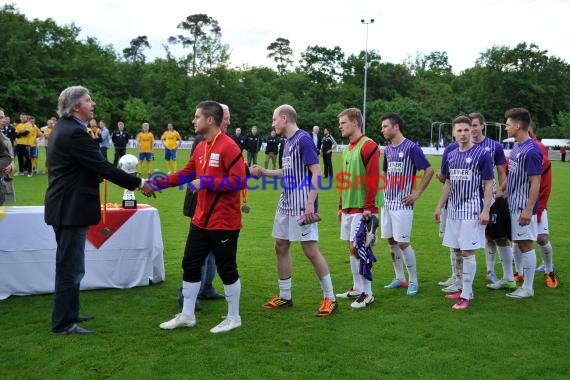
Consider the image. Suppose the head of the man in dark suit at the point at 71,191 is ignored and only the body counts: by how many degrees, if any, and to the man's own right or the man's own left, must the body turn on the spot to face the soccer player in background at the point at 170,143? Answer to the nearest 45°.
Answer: approximately 90° to the man's own left

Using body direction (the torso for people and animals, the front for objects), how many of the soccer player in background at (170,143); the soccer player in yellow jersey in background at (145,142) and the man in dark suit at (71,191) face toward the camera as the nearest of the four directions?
2

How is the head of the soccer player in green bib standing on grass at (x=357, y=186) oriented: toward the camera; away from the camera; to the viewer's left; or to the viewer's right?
to the viewer's left

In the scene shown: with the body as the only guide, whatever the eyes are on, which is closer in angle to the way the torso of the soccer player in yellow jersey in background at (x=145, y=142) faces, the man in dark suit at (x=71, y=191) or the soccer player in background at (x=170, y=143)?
the man in dark suit

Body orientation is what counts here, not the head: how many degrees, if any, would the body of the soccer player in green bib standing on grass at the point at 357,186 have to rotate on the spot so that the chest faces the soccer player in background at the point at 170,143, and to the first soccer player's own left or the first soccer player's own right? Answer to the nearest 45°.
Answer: approximately 90° to the first soccer player's own right

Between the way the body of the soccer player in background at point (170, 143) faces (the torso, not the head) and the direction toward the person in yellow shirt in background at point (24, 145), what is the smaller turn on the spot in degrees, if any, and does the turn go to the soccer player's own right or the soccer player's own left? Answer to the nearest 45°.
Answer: approximately 90° to the soccer player's own right

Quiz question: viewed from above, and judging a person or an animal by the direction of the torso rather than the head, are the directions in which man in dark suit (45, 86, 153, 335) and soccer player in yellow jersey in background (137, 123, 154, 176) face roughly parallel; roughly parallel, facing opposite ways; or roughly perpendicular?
roughly perpendicular

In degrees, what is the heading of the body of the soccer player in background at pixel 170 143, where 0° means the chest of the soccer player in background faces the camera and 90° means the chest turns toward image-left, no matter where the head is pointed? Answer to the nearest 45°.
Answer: approximately 0°

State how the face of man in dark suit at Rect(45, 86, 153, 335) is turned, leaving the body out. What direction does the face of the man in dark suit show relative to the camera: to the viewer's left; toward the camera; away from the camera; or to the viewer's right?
to the viewer's right

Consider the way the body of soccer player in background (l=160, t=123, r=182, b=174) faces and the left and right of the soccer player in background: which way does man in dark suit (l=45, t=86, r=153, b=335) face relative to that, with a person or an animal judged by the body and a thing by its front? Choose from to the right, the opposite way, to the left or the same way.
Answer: to the left

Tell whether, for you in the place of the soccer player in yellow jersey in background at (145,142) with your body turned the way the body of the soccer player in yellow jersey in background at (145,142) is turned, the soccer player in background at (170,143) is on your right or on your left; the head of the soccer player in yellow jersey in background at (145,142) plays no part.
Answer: on your left
